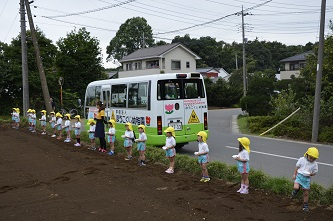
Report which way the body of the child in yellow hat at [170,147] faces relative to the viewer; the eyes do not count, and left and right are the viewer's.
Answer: facing the viewer and to the left of the viewer

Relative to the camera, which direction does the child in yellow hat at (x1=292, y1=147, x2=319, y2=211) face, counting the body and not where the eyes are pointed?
toward the camera

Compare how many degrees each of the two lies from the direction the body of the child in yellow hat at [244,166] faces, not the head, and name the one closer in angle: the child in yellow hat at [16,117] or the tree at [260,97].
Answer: the child in yellow hat

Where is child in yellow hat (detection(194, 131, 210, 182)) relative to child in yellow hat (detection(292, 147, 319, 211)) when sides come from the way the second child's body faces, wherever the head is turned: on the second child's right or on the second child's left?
on the second child's right

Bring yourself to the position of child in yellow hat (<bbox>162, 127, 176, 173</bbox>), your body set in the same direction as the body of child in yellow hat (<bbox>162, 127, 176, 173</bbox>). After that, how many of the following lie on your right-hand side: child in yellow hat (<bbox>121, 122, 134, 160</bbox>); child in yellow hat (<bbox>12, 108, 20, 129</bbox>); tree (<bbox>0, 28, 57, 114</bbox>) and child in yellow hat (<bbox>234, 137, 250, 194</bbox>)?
3

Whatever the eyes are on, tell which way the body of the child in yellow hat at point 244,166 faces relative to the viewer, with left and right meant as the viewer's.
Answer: facing to the left of the viewer
